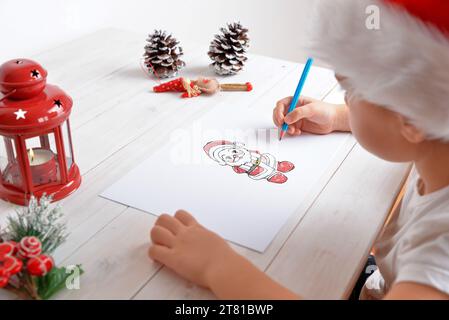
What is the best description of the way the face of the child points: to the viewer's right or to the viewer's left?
to the viewer's left

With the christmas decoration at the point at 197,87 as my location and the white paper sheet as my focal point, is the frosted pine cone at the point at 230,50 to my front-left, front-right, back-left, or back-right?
back-left

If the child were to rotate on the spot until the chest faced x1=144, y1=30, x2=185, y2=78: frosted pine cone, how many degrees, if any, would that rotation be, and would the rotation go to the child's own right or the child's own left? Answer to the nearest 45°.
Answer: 0° — they already face it

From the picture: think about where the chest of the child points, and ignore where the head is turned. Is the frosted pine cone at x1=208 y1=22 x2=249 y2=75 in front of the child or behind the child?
in front

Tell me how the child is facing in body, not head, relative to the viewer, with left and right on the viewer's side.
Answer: facing away from the viewer and to the left of the viewer
